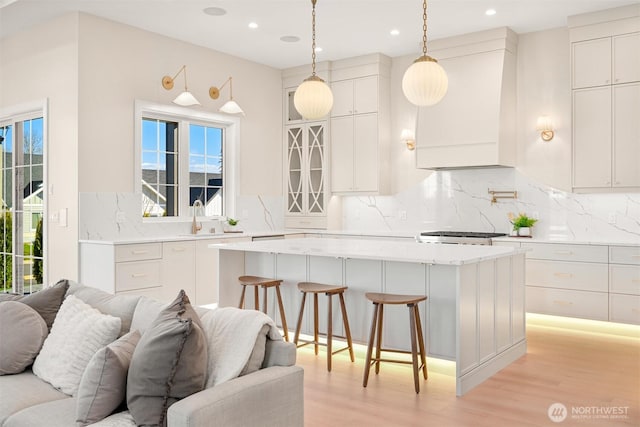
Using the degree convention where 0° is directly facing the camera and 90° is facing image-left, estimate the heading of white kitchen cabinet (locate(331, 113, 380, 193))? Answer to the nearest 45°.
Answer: approximately 45°

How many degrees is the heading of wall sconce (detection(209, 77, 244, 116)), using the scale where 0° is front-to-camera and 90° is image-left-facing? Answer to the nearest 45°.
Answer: approximately 315°

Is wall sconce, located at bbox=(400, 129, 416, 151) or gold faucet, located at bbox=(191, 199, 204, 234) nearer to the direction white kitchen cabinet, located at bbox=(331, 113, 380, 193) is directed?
the gold faucet

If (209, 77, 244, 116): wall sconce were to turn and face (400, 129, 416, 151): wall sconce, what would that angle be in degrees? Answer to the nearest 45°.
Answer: approximately 45° to its left

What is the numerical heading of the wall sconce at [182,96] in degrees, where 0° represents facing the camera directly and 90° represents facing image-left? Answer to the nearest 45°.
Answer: approximately 315°

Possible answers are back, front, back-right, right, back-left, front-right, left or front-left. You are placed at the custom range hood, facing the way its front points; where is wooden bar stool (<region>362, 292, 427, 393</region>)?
front-left

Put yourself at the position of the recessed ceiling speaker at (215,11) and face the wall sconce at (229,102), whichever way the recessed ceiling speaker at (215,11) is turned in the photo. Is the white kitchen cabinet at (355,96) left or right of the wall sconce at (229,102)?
right

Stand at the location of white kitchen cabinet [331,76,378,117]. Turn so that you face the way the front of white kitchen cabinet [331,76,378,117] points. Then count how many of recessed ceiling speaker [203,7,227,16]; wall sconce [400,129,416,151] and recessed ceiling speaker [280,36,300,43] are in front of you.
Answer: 2

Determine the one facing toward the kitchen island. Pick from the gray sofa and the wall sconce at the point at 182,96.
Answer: the wall sconce

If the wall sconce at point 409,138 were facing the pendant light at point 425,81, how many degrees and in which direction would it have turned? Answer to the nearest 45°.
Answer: approximately 45° to its left

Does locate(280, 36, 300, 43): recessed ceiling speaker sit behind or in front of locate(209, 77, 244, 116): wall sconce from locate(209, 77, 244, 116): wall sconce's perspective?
in front
